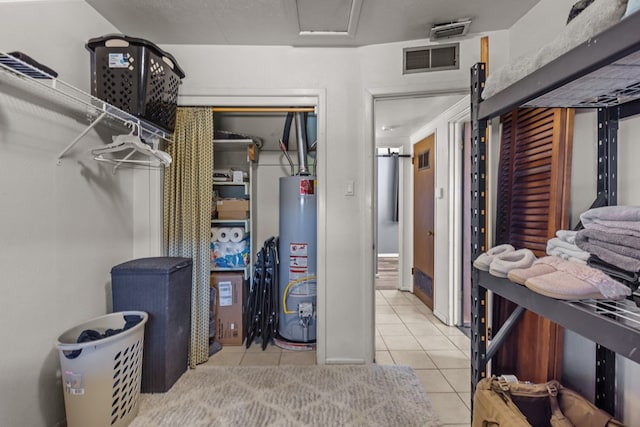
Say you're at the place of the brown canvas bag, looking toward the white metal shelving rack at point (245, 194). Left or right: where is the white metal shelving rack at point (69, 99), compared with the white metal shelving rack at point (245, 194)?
left

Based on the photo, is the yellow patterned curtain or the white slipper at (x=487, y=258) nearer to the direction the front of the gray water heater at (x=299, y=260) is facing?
the white slipper

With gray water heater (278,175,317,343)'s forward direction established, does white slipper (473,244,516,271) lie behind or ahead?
ahead

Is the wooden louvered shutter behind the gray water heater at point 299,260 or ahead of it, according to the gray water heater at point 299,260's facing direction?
ahead

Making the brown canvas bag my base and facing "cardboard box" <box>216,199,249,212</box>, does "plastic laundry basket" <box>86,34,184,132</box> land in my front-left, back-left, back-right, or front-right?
front-left

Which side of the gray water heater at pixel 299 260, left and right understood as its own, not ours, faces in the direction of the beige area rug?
front

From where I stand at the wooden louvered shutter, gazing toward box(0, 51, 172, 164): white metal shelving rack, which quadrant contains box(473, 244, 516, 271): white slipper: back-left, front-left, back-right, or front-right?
front-left

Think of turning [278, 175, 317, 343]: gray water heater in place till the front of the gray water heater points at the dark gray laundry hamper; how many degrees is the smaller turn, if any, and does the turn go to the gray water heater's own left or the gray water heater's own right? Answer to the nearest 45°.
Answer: approximately 45° to the gray water heater's own right

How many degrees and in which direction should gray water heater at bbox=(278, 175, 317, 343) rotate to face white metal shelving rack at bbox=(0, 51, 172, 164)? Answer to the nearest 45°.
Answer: approximately 45° to its right

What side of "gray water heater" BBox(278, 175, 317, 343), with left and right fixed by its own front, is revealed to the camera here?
front

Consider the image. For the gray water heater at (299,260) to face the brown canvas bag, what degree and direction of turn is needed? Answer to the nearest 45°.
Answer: approximately 45° to its left

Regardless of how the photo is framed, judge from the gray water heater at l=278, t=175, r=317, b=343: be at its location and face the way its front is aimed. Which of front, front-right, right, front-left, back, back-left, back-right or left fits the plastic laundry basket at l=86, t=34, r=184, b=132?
front-right

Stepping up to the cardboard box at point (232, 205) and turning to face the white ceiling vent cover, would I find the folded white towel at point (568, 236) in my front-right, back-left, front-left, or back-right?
front-right
